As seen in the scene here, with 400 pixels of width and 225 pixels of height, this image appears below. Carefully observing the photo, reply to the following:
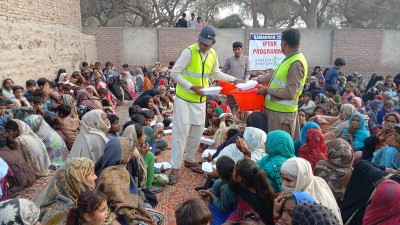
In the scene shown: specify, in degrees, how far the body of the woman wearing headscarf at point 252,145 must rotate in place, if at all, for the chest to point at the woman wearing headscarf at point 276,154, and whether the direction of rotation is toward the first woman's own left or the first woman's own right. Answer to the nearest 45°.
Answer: approximately 90° to the first woman's own left

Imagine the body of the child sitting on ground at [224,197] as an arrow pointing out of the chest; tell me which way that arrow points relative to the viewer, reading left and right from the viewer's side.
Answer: facing away from the viewer and to the left of the viewer

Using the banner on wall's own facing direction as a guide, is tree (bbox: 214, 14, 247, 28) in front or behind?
behind

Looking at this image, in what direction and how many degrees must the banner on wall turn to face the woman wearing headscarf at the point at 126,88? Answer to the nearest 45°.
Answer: approximately 45° to its right

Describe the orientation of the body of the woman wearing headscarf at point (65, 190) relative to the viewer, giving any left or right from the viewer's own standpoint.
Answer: facing to the right of the viewer

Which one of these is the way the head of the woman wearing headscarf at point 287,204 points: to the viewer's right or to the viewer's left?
to the viewer's left

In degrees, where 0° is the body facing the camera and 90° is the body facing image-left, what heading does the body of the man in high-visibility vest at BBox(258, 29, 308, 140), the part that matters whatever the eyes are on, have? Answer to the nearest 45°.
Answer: approximately 90°

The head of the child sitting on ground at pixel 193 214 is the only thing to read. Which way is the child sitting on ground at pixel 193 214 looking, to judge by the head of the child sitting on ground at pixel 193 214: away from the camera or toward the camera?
away from the camera
